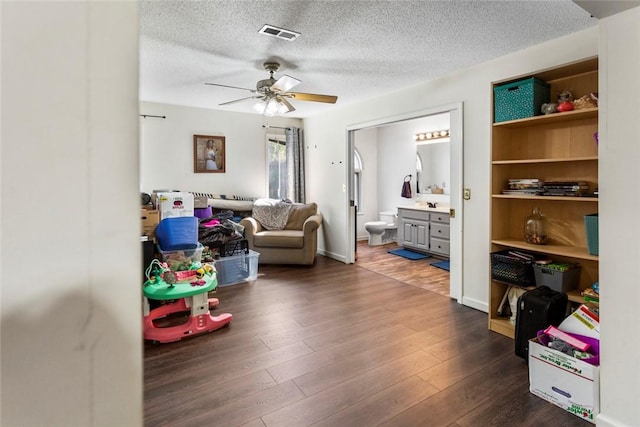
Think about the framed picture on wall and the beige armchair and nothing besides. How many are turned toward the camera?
2

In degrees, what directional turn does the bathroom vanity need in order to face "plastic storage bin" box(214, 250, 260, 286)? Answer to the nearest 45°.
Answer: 0° — it already faces it

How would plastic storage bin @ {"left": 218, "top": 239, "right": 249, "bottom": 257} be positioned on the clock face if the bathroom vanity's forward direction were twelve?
The plastic storage bin is roughly at 12 o'clock from the bathroom vanity.

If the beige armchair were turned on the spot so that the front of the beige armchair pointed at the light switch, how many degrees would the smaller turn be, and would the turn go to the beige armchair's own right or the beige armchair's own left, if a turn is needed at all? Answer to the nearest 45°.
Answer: approximately 45° to the beige armchair's own left
